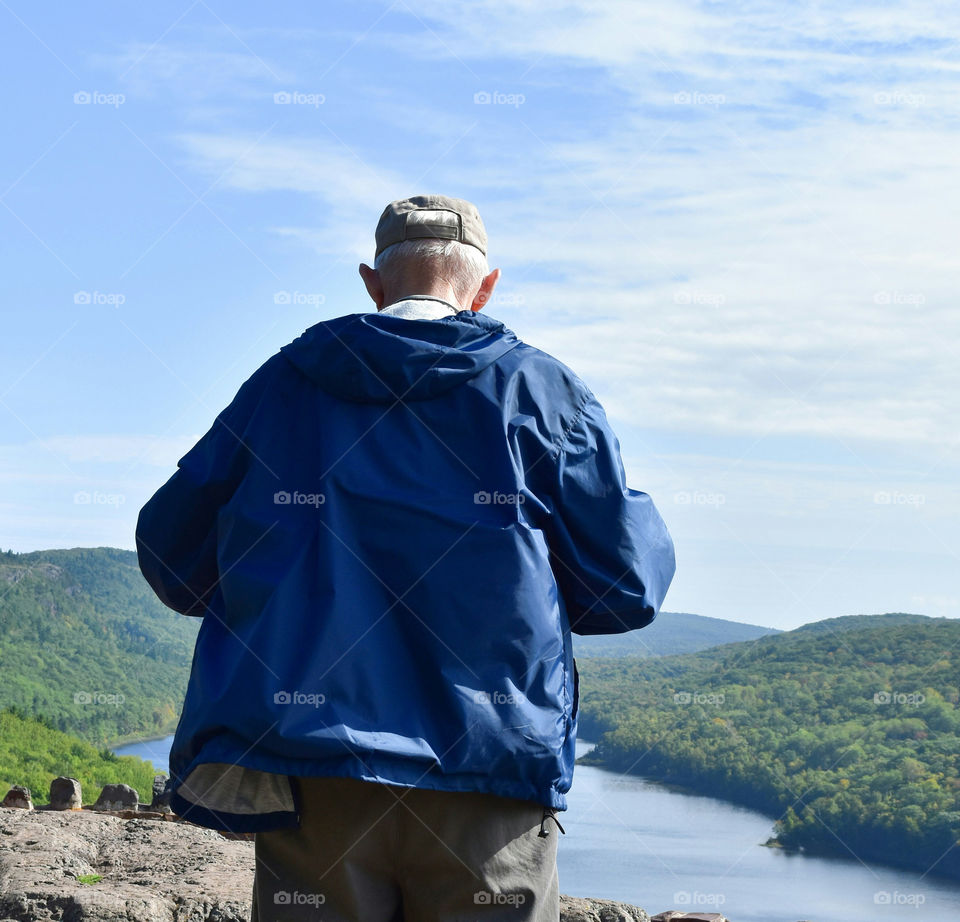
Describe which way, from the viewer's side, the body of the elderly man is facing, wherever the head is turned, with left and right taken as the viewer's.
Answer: facing away from the viewer

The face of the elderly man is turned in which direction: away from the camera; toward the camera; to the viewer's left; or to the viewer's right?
away from the camera
